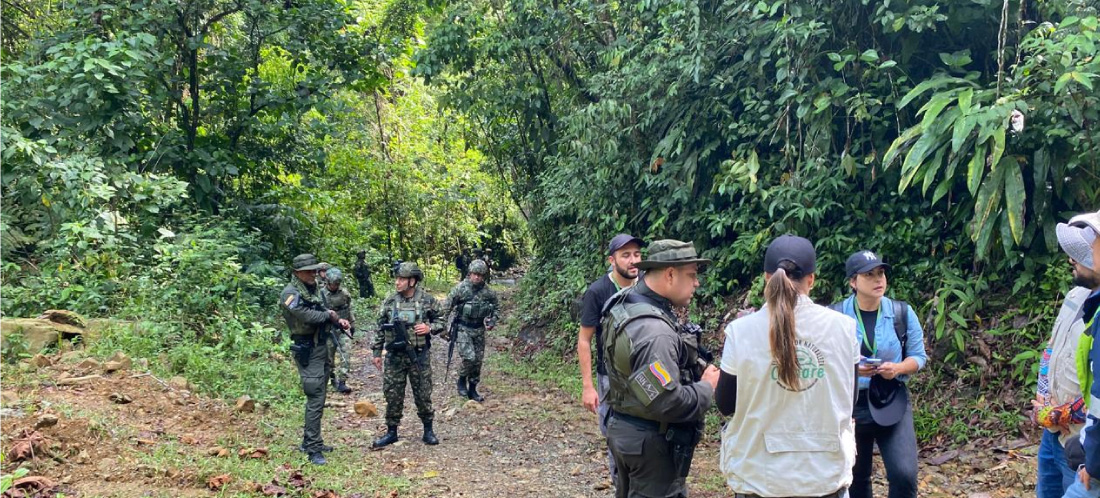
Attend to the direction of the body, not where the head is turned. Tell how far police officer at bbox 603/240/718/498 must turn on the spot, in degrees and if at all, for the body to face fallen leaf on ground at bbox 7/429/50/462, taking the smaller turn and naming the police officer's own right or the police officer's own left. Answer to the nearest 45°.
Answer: approximately 180°

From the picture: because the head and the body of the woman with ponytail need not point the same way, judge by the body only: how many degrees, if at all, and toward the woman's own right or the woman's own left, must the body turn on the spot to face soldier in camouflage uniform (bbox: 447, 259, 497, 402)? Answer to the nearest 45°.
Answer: approximately 45° to the woman's own left

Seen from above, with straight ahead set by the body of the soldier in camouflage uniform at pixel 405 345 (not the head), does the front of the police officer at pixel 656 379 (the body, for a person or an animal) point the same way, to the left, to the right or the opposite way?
to the left

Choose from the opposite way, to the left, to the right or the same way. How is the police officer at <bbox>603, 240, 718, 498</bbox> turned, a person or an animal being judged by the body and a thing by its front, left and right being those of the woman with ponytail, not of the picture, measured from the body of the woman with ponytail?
to the right

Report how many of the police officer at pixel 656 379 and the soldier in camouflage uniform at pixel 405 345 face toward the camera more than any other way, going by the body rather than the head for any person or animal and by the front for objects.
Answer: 1

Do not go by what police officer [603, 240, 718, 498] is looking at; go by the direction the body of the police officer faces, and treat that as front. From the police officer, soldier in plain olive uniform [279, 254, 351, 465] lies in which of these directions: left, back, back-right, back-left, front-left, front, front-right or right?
back-left

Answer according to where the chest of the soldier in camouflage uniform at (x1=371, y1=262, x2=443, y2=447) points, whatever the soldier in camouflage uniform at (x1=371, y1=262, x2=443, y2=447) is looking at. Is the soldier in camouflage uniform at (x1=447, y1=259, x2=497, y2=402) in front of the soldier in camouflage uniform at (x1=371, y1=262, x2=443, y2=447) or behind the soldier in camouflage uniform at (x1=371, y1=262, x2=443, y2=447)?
behind

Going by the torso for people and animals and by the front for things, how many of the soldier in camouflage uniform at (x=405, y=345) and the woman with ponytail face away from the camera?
1

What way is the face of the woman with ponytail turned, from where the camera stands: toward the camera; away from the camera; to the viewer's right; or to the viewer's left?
away from the camera

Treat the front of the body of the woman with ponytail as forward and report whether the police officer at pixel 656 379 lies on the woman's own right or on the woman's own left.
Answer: on the woman's own left

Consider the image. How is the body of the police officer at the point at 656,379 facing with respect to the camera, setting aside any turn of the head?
to the viewer's right

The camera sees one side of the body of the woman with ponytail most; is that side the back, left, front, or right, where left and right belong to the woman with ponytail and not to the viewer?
back
